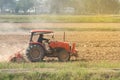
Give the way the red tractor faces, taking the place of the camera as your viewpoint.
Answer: facing to the right of the viewer
